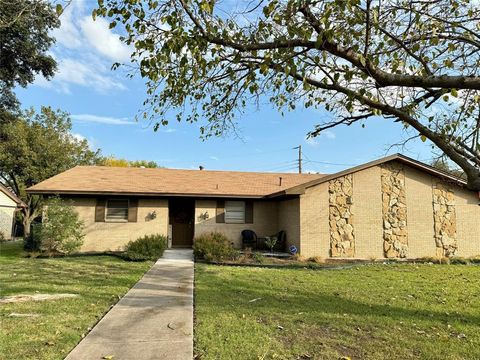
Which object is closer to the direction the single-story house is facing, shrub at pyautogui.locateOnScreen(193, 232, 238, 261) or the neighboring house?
the shrub

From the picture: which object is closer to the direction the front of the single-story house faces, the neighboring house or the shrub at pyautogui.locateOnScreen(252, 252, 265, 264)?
the shrub

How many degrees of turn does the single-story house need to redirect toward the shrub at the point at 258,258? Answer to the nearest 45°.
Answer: approximately 45° to its right

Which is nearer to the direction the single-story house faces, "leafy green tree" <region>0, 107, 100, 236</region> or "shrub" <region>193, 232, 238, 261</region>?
the shrub

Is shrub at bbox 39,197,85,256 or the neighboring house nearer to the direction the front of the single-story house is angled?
the shrub

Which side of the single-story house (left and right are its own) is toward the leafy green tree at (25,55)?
right

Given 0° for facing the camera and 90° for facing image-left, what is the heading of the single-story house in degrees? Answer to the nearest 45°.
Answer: approximately 0°

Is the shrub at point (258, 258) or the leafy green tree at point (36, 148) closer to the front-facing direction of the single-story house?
the shrub

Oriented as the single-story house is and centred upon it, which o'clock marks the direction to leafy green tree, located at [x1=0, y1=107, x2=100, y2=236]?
The leafy green tree is roughly at 4 o'clock from the single-story house.

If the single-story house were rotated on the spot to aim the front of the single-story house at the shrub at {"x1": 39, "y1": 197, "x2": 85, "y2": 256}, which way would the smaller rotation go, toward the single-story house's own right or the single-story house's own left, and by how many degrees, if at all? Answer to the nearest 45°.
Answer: approximately 90° to the single-story house's own right

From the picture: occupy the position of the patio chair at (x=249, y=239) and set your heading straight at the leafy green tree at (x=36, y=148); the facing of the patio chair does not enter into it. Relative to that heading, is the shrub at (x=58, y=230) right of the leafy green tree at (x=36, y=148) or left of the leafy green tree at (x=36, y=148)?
left

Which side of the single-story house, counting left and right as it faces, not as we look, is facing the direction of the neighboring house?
right
